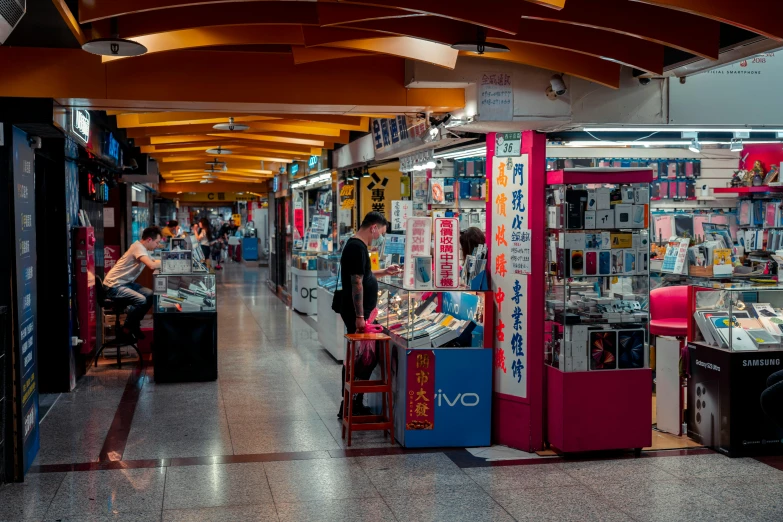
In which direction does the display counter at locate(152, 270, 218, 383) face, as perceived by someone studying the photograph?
facing the viewer

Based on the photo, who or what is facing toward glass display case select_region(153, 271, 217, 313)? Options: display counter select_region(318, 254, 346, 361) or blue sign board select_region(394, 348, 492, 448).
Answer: the display counter

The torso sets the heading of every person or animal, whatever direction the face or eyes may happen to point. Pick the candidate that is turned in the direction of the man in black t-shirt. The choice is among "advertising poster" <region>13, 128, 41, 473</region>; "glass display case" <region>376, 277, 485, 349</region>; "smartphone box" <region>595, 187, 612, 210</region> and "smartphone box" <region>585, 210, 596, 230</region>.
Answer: the advertising poster

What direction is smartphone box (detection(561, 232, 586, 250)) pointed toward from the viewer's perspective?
toward the camera

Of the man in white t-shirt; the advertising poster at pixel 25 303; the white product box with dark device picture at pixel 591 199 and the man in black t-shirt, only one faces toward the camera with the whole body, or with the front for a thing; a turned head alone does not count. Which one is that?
the white product box with dark device picture

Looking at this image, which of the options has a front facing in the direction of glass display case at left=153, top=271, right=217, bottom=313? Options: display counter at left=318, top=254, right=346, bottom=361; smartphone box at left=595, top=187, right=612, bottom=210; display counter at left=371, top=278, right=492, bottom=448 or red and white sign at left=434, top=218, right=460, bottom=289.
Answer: display counter at left=318, top=254, right=346, bottom=361

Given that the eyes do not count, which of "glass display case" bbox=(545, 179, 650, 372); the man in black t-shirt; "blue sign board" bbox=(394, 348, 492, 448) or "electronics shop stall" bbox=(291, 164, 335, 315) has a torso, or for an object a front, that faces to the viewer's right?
the man in black t-shirt

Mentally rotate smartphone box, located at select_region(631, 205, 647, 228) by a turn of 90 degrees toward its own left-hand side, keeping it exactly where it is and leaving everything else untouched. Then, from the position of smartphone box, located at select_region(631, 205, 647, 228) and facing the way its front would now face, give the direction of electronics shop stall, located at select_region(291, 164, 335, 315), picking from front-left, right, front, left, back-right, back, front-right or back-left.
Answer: back-left

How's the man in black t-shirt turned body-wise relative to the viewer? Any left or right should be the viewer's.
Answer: facing to the right of the viewer

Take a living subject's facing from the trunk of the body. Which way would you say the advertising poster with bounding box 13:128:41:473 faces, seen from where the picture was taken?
facing to the right of the viewer

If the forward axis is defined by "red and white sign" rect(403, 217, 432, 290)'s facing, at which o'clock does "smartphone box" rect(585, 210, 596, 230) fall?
The smartphone box is roughly at 10 o'clock from the red and white sign.

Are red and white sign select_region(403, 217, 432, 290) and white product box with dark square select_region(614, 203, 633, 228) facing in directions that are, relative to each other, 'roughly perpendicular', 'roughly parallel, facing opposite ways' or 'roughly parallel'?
roughly parallel

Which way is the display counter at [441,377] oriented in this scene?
toward the camera

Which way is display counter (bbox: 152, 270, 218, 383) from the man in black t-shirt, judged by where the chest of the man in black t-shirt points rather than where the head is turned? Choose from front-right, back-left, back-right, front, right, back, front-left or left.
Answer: back-left

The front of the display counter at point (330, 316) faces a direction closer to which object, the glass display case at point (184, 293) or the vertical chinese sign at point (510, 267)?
the glass display case

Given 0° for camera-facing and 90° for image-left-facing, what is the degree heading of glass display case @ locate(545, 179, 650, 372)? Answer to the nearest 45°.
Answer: approximately 0°

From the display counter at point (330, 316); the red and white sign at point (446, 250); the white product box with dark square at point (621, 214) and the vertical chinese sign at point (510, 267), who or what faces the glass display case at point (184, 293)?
the display counter

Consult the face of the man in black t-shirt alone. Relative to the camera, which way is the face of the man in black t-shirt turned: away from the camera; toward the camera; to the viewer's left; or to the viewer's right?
to the viewer's right
